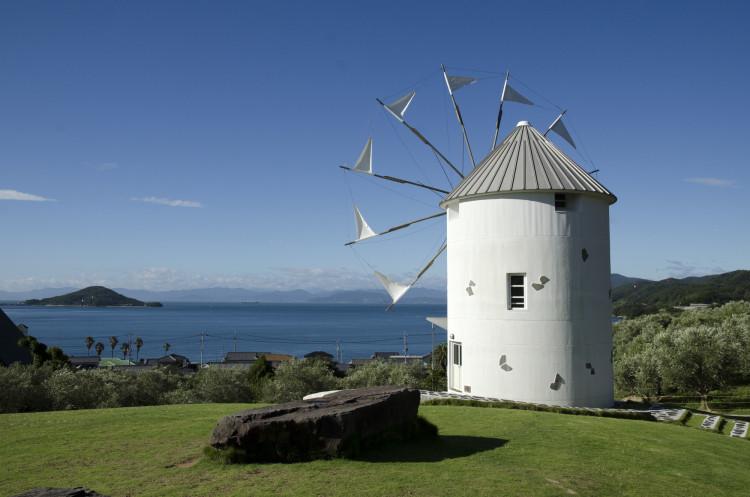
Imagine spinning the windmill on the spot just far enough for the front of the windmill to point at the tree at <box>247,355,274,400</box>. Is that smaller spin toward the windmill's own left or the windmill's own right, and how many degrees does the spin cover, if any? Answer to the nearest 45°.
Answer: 0° — it already faces it

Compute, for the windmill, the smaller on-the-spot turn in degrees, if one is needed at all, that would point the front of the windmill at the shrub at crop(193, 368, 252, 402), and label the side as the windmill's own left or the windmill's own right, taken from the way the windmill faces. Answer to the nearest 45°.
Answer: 0° — it already faces it

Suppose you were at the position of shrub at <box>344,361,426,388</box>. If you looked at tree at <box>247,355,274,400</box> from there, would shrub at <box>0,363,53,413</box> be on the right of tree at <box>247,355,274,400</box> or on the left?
left

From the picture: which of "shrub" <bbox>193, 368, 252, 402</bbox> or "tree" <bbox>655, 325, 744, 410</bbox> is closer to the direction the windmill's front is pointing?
the shrub
